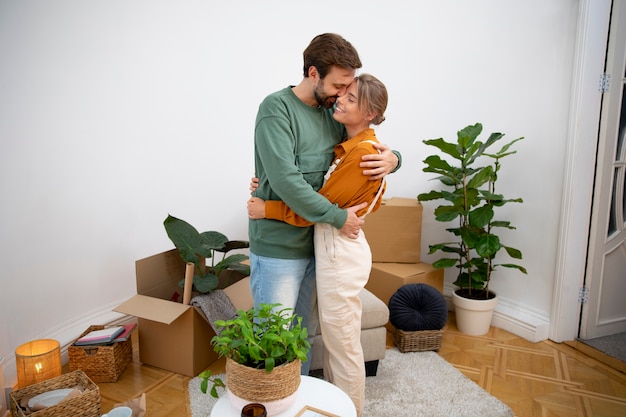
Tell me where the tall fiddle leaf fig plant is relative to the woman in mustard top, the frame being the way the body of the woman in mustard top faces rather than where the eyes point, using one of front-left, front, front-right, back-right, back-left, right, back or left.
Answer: back-right

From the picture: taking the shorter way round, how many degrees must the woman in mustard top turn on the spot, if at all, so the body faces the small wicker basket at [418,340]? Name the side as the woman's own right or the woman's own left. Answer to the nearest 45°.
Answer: approximately 135° to the woman's own right

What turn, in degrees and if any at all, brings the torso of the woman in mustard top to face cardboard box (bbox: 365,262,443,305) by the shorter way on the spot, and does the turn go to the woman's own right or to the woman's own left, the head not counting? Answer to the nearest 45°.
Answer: approximately 90° to the woman's own right

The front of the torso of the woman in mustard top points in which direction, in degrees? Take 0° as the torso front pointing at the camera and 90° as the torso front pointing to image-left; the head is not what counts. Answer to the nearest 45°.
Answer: approximately 90°

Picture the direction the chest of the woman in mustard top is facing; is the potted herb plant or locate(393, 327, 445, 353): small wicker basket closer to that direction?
the potted herb plant

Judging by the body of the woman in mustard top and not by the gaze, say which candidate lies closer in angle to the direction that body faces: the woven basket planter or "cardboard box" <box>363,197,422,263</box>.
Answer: the woven basket planter

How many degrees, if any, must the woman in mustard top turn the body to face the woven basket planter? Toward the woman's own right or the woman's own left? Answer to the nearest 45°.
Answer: approximately 45° to the woman's own left

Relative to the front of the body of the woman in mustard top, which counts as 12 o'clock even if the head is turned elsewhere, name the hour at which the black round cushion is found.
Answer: The black round cushion is roughly at 4 o'clock from the woman in mustard top.

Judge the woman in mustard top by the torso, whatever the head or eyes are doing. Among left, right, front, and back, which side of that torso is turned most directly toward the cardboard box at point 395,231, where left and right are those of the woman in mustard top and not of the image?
right

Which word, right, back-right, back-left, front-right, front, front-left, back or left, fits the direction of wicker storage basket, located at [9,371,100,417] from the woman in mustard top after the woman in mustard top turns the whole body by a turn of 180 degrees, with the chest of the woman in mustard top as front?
back

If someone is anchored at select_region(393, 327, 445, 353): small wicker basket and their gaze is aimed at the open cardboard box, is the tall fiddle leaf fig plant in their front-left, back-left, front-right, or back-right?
back-right

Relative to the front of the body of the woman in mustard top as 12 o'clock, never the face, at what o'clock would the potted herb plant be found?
The potted herb plant is roughly at 10 o'clock from the woman in mustard top.
